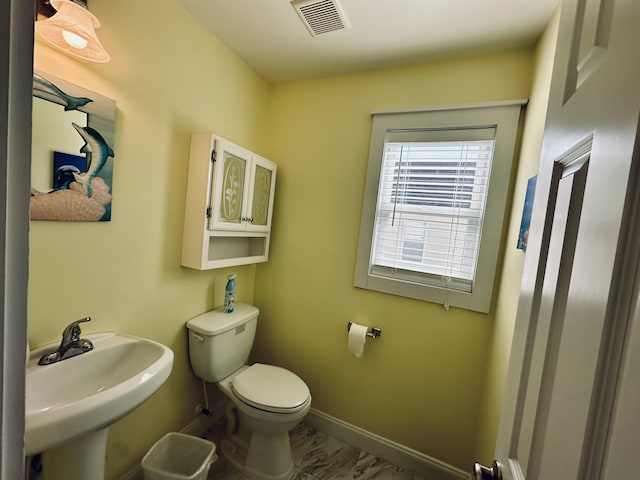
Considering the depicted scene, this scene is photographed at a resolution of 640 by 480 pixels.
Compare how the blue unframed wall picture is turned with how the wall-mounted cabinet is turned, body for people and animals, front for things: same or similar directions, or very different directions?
very different directions

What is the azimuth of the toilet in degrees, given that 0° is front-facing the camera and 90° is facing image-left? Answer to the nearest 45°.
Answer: approximately 315°

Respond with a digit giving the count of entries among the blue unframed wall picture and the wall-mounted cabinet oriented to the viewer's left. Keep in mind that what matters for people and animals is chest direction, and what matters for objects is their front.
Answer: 1

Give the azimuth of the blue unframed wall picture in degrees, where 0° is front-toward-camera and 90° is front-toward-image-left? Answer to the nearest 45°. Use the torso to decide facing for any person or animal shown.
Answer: approximately 90°

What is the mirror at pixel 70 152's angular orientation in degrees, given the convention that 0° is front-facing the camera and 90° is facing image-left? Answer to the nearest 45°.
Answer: approximately 315°

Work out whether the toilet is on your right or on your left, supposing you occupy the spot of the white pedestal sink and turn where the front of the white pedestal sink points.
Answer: on your left

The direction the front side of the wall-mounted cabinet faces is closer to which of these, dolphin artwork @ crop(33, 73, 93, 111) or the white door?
the white door
